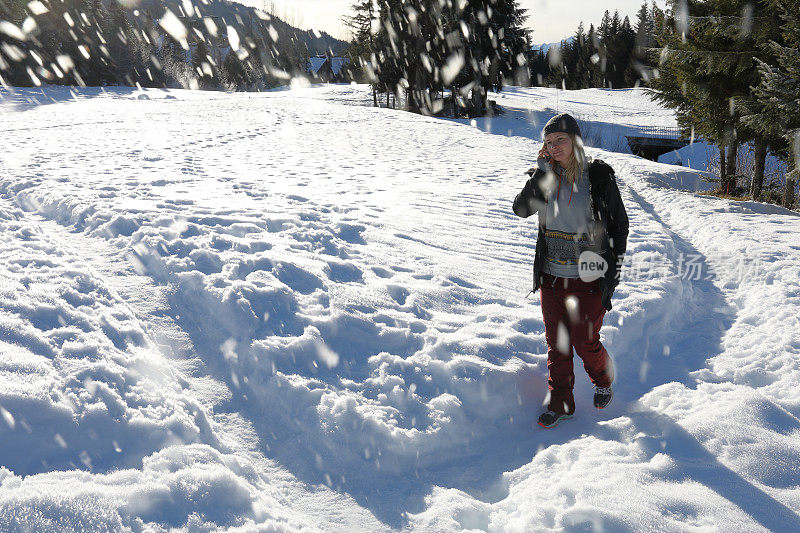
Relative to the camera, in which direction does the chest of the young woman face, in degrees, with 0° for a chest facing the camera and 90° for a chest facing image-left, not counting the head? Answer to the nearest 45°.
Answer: approximately 45°

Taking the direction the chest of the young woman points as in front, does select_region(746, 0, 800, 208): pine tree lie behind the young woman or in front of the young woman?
behind

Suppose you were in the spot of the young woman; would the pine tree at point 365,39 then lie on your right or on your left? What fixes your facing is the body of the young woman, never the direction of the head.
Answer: on your right

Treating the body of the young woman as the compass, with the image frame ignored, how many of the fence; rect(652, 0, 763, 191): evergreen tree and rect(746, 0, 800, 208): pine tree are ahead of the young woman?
0

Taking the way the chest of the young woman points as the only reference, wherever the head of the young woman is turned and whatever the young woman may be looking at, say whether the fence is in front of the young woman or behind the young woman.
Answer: behind

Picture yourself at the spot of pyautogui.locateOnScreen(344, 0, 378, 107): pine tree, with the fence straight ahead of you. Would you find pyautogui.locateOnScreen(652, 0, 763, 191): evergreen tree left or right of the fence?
right
